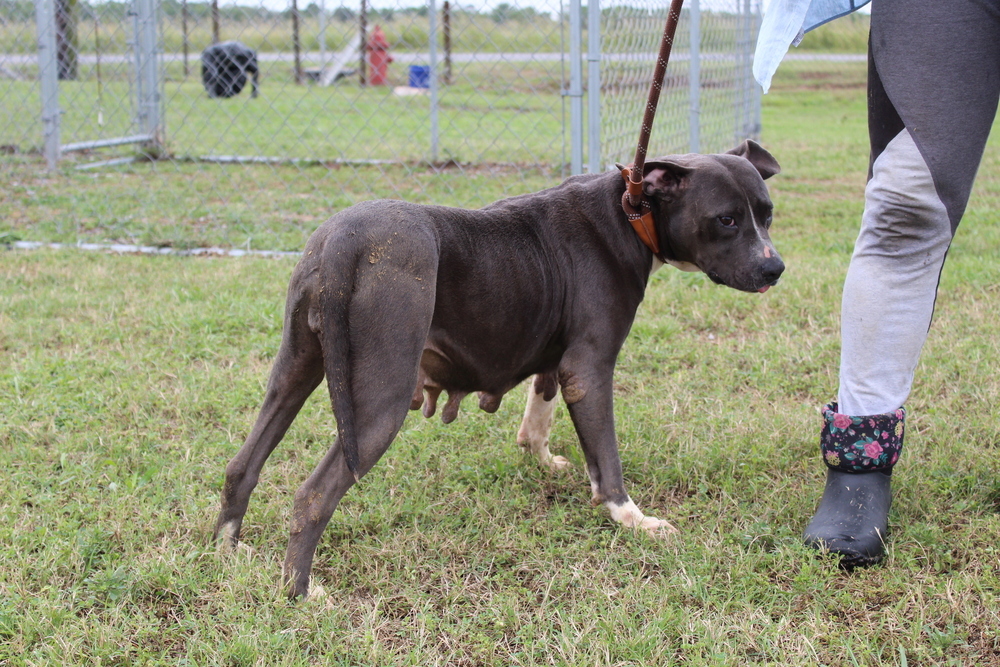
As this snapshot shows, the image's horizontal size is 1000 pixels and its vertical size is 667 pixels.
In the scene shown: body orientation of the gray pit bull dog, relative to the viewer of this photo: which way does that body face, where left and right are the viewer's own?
facing away from the viewer and to the right of the viewer

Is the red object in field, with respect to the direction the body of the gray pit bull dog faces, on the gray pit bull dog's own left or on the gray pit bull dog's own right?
on the gray pit bull dog's own left

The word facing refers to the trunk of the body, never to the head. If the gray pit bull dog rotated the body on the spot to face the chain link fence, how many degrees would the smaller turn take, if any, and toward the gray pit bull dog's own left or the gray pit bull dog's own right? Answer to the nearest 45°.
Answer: approximately 45° to the gray pit bull dog's own left

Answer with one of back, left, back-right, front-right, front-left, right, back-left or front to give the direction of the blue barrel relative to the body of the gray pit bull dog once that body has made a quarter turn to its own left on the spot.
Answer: front-right
